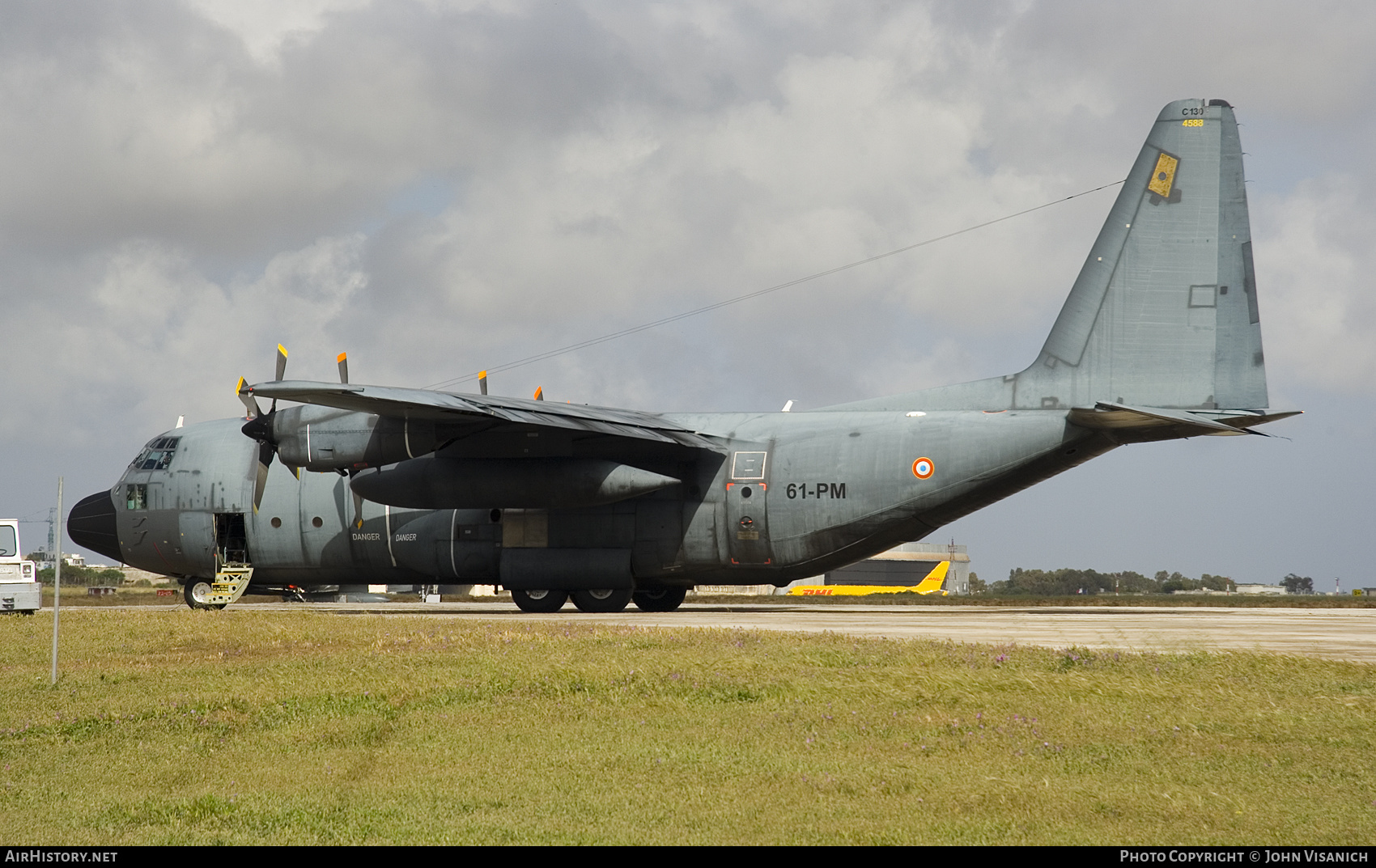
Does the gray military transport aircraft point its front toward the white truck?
yes

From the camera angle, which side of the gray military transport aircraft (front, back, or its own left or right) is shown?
left
